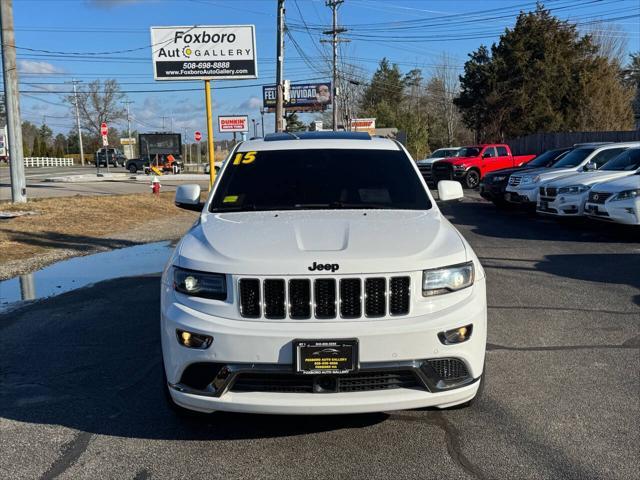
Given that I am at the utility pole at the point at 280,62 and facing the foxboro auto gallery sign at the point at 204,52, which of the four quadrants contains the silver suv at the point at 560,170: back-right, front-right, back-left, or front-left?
front-left

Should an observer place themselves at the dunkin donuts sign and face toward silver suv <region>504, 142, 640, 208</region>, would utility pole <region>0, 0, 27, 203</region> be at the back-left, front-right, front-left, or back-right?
front-right

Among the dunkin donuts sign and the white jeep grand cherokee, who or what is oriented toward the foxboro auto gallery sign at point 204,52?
the dunkin donuts sign

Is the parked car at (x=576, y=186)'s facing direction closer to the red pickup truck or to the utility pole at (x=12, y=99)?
the utility pole

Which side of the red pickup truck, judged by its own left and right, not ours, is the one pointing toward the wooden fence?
back

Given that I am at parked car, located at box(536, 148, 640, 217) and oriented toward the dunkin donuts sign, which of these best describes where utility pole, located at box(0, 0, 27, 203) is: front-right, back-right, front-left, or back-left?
front-left

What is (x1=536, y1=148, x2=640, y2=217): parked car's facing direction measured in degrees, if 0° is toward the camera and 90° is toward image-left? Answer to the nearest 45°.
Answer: approximately 45°

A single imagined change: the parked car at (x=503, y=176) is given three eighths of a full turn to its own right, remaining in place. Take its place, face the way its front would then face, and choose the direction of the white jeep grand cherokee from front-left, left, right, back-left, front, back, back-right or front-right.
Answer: back

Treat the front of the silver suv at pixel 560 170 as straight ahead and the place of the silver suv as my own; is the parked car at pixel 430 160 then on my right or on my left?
on my right

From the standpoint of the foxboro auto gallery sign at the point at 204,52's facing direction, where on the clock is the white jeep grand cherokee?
The white jeep grand cherokee is roughly at 12 o'clock from the foxboro auto gallery sign.

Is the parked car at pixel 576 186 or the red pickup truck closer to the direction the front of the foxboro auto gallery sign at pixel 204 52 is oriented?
the parked car

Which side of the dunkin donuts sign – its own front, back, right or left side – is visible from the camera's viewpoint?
front

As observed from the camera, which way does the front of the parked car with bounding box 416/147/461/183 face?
facing the viewer and to the left of the viewer

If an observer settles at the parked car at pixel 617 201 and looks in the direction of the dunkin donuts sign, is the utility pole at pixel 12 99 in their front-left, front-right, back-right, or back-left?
front-left

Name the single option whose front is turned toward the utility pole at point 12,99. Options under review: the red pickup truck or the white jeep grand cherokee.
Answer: the red pickup truck

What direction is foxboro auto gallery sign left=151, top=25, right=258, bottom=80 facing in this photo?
toward the camera

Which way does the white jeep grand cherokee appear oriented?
toward the camera

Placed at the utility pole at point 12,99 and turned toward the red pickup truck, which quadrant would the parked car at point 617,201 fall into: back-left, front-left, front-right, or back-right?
front-right

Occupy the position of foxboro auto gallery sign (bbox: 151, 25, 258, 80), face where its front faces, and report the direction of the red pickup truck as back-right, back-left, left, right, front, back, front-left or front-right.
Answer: left

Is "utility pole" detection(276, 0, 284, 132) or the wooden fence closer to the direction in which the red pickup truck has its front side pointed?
the utility pole
